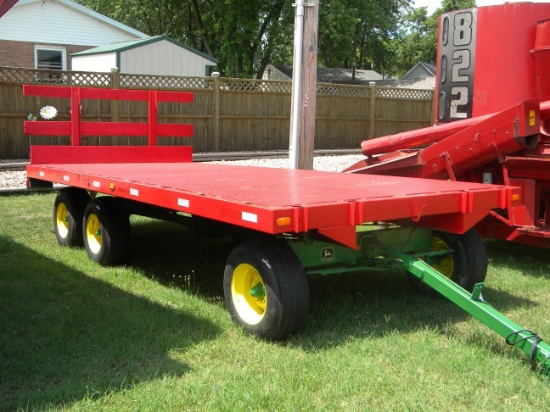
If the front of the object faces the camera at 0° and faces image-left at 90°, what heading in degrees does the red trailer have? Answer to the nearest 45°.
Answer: approximately 315°

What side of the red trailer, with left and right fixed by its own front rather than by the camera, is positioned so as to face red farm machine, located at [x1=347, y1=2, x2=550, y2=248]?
left

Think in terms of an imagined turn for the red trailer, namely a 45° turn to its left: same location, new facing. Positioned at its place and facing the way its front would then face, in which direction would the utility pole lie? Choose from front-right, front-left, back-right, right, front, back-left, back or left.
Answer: left

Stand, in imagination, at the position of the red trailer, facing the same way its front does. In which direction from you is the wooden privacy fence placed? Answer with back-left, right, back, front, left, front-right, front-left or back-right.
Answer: back-left

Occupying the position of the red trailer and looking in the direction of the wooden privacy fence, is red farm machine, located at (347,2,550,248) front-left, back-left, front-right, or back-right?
front-right
